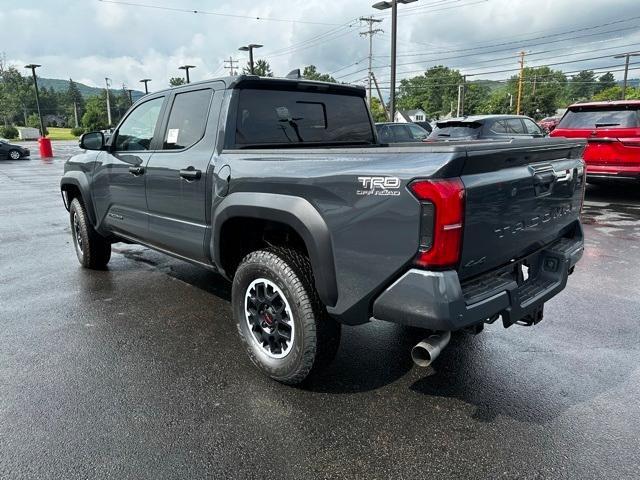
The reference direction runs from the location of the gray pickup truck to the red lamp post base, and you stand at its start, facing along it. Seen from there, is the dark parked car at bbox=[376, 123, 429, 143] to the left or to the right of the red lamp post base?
right

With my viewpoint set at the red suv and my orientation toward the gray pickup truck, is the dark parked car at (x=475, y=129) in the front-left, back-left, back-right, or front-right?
back-right

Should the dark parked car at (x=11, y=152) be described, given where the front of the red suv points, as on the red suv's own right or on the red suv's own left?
on the red suv's own left

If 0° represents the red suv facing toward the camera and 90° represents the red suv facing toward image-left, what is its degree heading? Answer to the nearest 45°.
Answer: approximately 180°

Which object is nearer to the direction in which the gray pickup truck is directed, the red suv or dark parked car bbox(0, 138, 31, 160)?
the dark parked car

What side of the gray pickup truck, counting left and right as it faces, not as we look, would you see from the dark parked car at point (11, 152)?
front

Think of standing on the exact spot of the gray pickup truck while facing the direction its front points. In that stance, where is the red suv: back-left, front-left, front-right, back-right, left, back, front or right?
right

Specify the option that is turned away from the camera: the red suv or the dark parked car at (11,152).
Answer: the red suv

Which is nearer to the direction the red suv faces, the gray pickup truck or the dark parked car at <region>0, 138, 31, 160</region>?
the dark parked car

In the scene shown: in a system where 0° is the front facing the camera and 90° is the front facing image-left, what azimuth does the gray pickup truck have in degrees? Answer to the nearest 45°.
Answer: approximately 135°

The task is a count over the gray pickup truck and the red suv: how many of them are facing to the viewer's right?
0

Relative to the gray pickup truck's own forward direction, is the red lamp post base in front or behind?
in front
